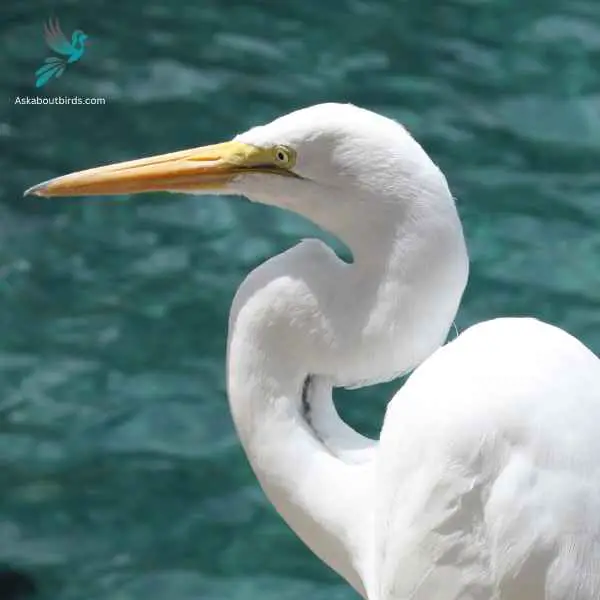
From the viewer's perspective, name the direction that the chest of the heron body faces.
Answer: to the viewer's left
